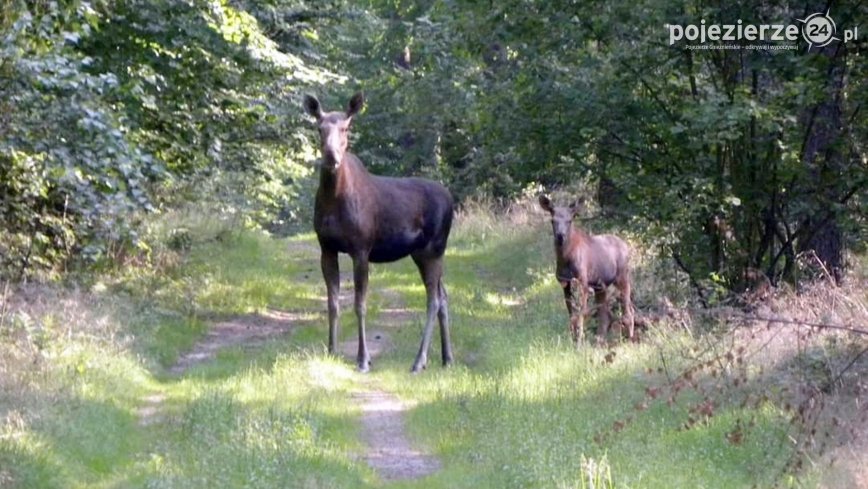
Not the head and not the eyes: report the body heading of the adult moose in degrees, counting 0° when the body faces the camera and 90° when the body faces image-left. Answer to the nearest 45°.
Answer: approximately 45°
